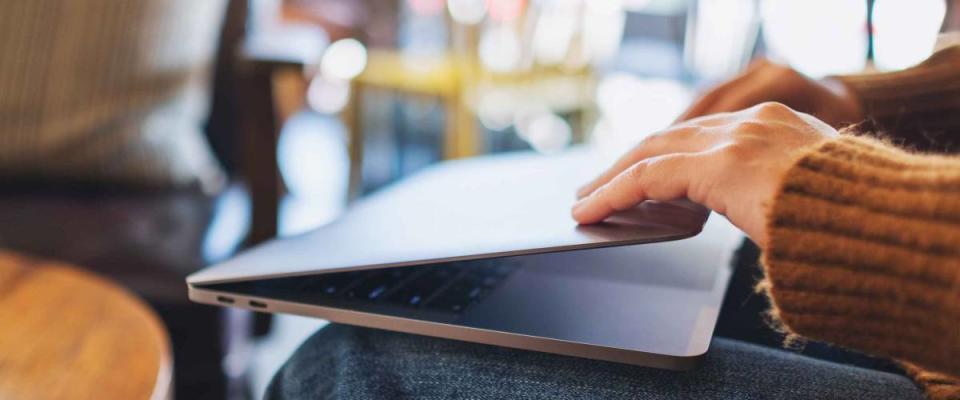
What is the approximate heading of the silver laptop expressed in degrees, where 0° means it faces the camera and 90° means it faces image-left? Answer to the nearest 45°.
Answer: approximately 270°
